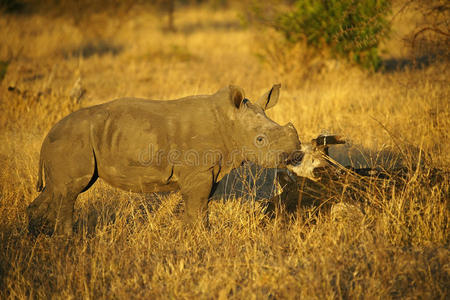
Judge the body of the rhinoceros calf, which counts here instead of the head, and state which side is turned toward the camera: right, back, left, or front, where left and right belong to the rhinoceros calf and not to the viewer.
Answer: right

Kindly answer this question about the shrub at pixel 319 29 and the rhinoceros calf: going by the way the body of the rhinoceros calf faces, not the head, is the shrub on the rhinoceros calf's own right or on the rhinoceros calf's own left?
on the rhinoceros calf's own left
